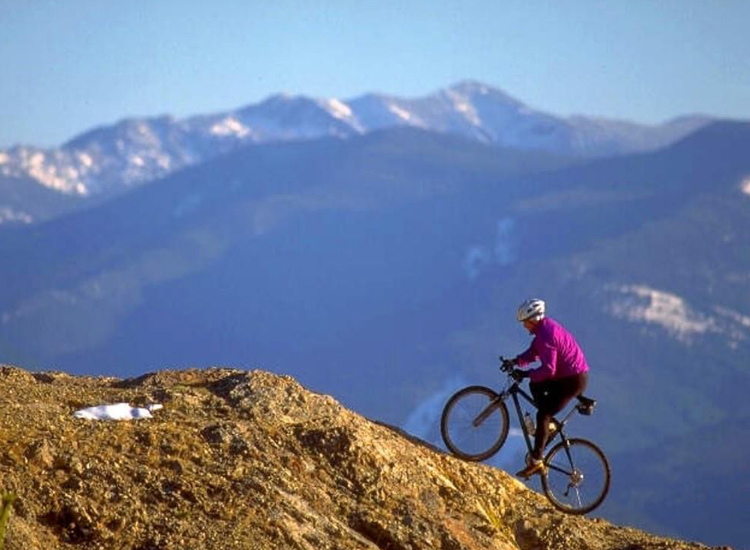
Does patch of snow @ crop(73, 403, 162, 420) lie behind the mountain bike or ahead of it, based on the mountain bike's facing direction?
ahead

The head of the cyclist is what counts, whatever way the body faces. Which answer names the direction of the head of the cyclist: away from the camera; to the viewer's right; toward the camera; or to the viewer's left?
to the viewer's left

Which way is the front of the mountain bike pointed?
to the viewer's left

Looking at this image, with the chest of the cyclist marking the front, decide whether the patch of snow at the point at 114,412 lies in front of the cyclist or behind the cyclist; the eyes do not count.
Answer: in front

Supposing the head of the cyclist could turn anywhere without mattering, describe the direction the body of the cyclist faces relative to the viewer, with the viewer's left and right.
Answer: facing to the left of the viewer
